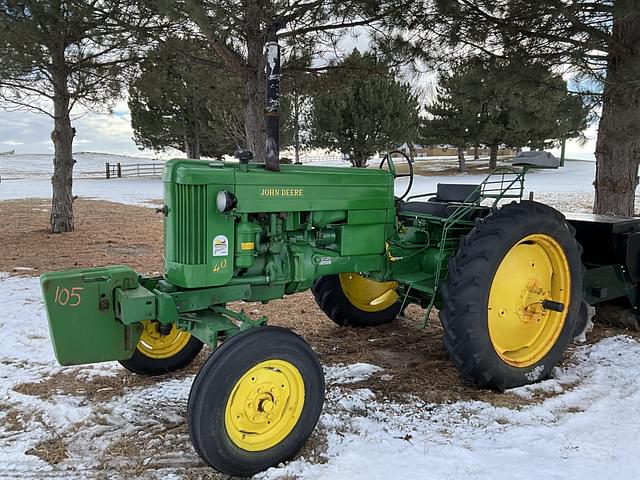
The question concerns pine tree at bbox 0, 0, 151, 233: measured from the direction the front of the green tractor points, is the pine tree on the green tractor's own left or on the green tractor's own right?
on the green tractor's own right

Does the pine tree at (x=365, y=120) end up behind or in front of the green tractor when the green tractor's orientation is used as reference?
behind

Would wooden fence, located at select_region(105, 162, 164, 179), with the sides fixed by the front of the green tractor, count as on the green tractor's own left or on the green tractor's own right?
on the green tractor's own right

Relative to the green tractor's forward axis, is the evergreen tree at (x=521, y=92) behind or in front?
behind

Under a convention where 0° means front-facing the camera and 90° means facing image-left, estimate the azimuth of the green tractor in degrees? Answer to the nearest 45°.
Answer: approximately 45°

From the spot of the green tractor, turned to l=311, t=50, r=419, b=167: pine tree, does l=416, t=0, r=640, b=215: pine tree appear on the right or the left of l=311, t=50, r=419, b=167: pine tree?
right

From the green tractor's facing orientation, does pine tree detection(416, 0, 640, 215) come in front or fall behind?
behind

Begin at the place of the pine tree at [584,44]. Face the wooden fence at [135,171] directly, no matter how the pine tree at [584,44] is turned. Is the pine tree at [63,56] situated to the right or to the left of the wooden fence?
left

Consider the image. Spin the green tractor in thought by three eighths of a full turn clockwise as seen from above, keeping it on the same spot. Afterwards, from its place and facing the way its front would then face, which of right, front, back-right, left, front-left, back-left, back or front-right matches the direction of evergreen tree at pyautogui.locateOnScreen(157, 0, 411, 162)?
front
